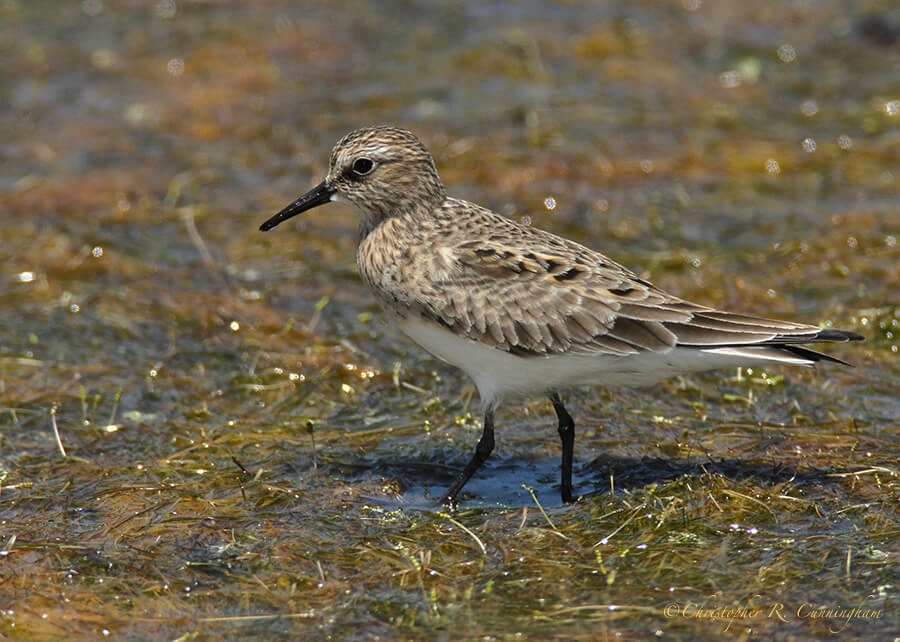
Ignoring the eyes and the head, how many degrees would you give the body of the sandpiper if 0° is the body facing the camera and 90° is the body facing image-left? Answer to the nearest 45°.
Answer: approximately 90°
